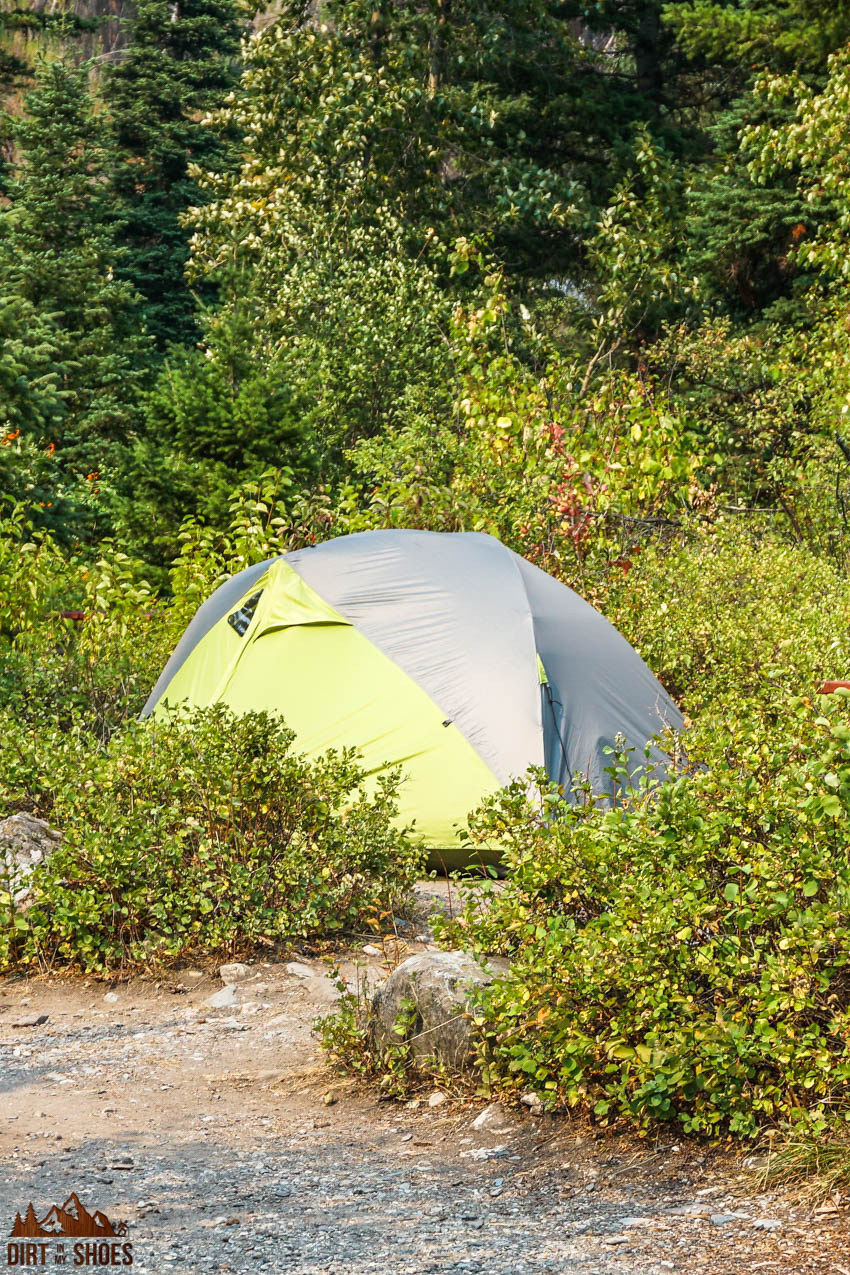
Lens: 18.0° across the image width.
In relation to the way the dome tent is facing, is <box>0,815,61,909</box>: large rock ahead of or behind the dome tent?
ahead

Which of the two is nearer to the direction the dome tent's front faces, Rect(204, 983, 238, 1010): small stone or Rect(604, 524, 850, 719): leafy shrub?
the small stone

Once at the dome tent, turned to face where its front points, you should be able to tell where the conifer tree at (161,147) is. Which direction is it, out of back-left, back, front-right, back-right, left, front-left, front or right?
back-right

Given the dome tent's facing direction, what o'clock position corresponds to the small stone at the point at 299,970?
The small stone is roughly at 11 o'clock from the dome tent.

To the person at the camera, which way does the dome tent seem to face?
facing the viewer and to the left of the viewer

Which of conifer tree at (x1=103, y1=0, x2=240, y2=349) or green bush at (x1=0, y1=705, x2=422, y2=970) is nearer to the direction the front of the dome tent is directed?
the green bush

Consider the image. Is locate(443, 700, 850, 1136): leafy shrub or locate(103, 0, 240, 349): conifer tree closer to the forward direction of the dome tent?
the leafy shrub

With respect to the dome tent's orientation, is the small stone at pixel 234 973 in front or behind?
in front

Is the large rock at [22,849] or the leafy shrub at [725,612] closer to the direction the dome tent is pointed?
the large rock

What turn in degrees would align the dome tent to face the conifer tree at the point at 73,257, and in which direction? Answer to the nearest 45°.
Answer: approximately 135° to its right

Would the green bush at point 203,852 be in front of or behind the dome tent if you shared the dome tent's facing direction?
in front

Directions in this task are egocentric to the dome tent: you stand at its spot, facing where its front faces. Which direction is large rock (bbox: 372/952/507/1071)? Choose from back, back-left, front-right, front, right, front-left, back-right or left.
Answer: front-left
